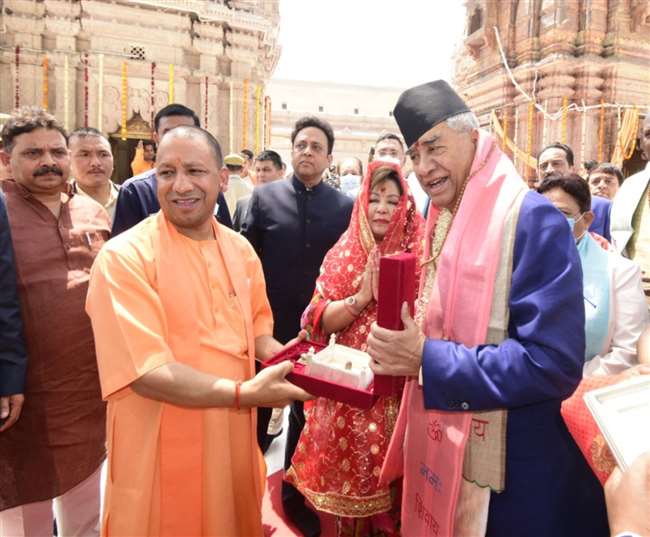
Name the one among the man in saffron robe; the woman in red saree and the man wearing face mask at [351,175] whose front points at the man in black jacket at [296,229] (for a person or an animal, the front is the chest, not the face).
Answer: the man wearing face mask

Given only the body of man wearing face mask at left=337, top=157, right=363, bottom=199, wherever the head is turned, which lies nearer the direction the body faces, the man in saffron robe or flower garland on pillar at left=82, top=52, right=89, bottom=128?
the man in saffron robe

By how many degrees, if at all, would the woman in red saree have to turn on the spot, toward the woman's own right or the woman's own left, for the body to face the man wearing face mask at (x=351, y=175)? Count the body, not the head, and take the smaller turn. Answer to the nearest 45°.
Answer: approximately 180°

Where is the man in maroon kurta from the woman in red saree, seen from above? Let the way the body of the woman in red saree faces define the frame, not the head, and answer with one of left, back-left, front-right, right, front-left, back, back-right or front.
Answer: right

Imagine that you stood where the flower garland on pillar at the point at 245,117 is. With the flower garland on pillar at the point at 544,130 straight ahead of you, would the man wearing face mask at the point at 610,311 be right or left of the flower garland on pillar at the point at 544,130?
right

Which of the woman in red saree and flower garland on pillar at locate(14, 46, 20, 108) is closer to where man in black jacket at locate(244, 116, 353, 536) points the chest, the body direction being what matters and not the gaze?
the woman in red saree

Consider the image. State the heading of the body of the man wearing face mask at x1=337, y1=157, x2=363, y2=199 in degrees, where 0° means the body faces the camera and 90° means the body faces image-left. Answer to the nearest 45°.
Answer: approximately 0°
